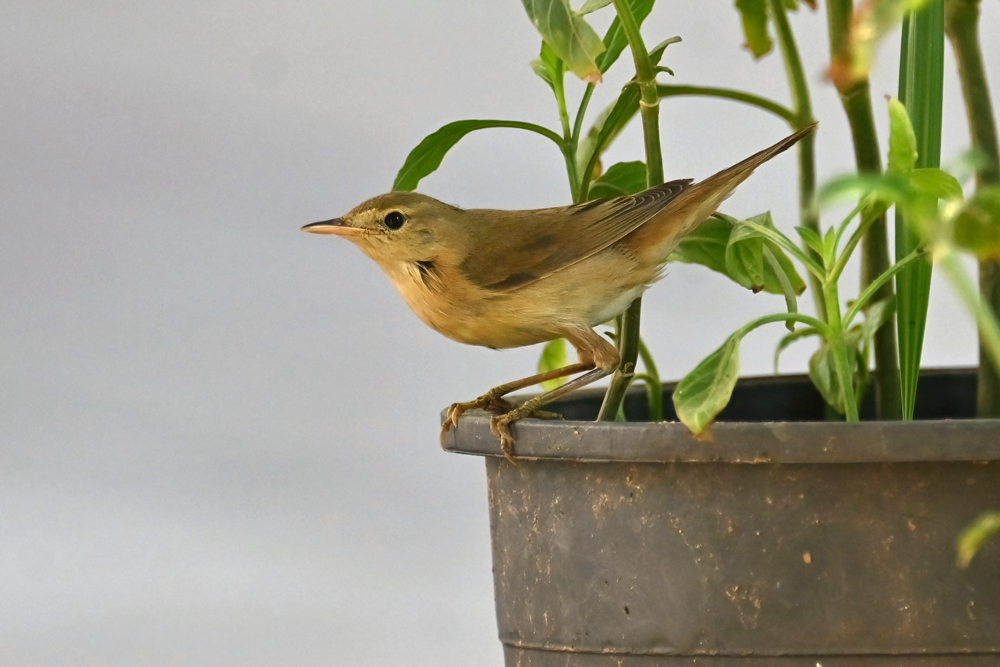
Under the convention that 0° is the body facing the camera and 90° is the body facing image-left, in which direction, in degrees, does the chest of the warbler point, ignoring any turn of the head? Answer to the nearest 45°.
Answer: approximately 90°
